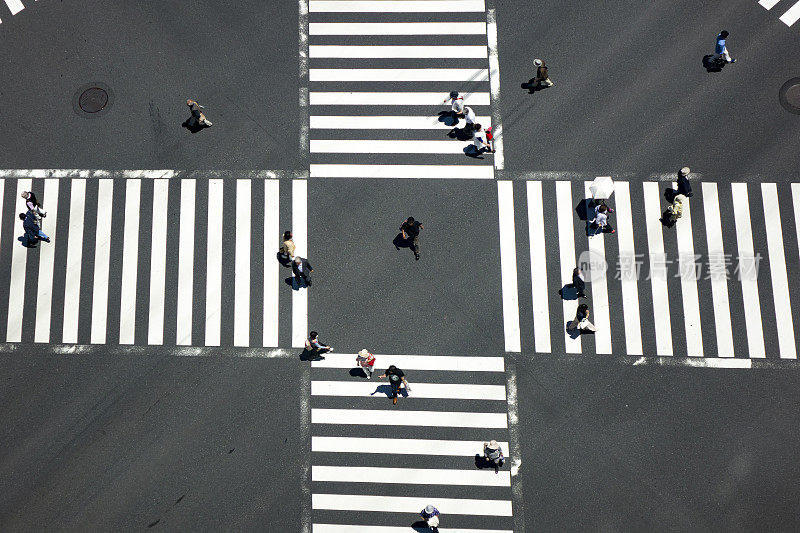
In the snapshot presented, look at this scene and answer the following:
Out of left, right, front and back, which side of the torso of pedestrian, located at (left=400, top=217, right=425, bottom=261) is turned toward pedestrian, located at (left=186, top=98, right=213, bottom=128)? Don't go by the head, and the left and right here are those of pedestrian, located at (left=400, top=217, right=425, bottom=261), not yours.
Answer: right

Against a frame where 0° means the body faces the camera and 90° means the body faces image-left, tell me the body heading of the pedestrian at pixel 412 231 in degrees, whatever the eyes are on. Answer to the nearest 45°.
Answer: approximately 0°
